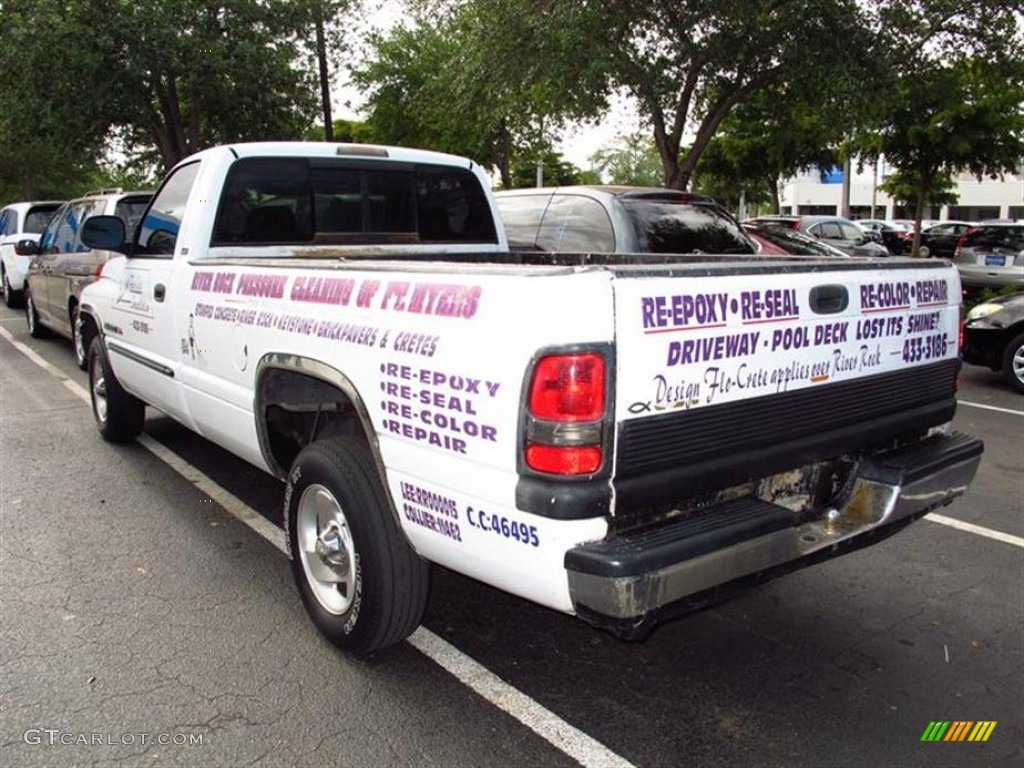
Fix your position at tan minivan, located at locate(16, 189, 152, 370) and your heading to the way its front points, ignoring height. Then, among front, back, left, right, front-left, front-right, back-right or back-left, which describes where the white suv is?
front-right

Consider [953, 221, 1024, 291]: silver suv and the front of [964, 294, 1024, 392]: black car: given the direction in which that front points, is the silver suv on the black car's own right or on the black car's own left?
on the black car's own right

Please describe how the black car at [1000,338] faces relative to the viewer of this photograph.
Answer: facing the viewer and to the left of the viewer

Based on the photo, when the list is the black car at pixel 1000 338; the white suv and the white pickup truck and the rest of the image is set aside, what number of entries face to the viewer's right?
0

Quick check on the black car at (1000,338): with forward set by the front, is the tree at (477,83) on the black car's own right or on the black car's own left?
on the black car's own right

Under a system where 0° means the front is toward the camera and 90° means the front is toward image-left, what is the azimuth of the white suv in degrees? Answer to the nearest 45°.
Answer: approximately 135°

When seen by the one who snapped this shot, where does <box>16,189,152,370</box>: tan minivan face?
facing away from the viewer and to the left of the viewer

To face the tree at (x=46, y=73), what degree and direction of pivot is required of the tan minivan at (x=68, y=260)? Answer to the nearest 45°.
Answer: approximately 45° to its right

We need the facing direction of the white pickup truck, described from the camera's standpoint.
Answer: facing away from the viewer and to the left of the viewer

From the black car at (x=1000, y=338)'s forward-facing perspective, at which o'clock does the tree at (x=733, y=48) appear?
The tree is roughly at 3 o'clock from the black car.

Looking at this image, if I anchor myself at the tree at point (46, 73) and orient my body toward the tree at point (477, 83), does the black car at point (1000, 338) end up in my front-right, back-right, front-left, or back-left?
front-right

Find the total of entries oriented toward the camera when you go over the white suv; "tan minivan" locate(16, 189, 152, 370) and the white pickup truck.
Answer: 0
